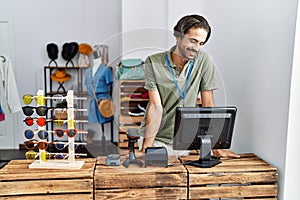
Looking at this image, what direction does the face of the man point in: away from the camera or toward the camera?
toward the camera

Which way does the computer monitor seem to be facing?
away from the camera

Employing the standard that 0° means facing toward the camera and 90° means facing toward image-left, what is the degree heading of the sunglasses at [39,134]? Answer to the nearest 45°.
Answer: approximately 0°

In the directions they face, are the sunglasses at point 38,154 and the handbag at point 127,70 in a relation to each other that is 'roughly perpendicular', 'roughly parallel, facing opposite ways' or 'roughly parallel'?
roughly parallel

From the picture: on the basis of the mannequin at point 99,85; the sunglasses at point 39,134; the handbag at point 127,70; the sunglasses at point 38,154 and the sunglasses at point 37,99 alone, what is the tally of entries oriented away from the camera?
0

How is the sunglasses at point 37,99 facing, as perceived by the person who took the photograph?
facing the viewer

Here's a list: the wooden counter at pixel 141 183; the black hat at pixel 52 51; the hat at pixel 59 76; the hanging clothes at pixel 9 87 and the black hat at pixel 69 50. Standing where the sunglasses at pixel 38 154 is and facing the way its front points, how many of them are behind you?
4

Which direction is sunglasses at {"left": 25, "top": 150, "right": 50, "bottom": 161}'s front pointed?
toward the camera

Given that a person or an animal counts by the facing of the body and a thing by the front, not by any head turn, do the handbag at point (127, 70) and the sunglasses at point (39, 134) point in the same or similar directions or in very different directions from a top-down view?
same or similar directions

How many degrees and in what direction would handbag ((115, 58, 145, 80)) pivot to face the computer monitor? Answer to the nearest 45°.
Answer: approximately 45° to its left

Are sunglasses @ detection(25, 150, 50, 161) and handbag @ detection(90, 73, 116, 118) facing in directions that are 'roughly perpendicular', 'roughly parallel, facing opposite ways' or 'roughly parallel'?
roughly parallel

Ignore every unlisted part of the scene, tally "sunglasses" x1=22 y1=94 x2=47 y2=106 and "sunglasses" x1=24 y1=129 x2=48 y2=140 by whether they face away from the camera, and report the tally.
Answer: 0

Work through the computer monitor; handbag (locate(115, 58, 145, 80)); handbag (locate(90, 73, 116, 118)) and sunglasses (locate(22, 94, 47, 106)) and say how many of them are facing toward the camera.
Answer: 3

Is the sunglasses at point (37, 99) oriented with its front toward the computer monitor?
no

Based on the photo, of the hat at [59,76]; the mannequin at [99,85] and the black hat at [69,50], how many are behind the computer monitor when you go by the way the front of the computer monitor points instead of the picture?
0

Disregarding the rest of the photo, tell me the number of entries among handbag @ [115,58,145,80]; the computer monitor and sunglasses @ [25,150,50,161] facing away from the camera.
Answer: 1

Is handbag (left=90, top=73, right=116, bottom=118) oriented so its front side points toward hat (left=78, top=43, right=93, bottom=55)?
no

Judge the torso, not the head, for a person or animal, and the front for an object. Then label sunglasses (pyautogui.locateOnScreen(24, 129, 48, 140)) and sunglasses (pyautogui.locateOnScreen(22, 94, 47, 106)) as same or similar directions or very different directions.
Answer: same or similar directions

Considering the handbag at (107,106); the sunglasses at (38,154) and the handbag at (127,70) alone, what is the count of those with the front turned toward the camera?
3

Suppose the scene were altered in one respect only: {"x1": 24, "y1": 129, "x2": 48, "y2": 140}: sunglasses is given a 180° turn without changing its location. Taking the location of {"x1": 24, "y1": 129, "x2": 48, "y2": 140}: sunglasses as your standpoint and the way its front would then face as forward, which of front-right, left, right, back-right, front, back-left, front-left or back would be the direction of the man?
right

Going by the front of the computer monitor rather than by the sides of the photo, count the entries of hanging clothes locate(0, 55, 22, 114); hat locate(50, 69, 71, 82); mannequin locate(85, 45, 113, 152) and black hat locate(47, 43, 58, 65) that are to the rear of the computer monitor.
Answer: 0
